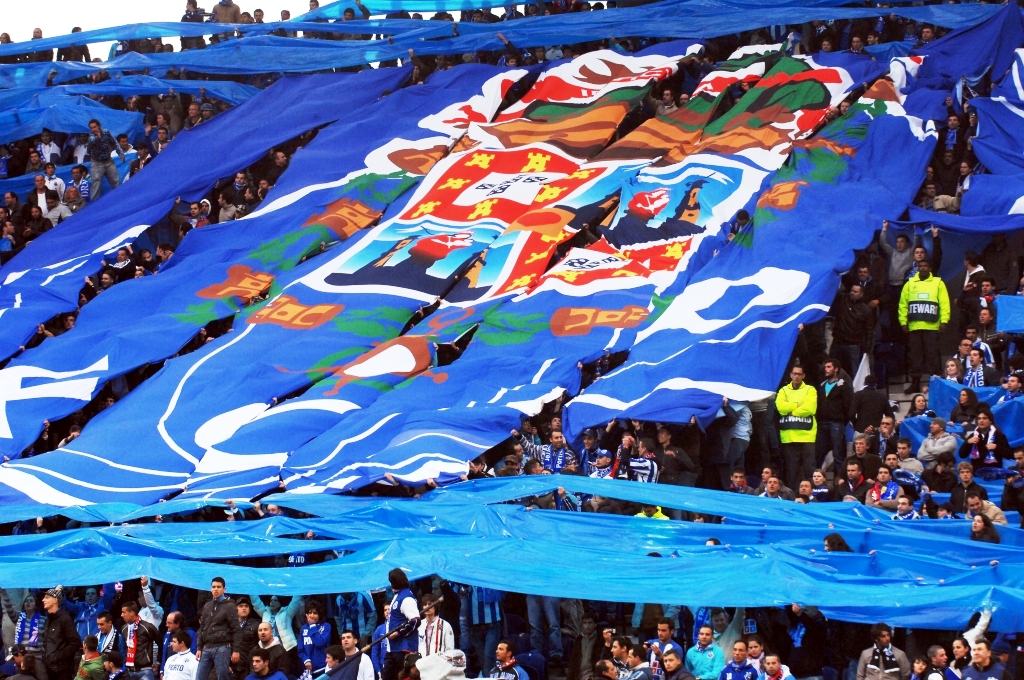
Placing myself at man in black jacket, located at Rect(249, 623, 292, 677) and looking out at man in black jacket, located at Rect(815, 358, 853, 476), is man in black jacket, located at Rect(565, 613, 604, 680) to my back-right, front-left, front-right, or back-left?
front-right

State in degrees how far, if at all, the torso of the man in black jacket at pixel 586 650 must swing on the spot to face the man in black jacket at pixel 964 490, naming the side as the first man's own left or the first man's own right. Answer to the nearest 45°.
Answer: approximately 90° to the first man's own left

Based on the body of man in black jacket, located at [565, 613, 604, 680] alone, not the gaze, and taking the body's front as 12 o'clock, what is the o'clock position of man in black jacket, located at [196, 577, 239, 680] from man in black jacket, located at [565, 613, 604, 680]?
man in black jacket, located at [196, 577, 239, 680] is roughly at 3 o'clock from man in black jacket, located at [565, 613, 604, 680].

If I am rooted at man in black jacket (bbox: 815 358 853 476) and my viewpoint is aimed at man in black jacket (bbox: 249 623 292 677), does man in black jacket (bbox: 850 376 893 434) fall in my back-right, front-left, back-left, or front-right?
back-left

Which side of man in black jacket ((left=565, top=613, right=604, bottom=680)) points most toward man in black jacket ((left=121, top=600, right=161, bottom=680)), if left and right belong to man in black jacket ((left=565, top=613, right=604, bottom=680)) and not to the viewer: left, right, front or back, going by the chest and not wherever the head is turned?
right

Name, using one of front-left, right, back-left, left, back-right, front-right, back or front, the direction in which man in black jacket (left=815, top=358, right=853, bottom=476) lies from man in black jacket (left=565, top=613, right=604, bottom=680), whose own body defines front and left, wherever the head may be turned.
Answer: back-left

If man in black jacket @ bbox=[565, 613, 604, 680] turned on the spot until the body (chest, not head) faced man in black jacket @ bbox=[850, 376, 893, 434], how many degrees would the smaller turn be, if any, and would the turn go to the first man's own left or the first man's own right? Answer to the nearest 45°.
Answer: approximately 135° to the first man's own left

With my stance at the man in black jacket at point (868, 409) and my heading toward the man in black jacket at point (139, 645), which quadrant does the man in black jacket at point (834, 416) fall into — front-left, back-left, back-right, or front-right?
front-right

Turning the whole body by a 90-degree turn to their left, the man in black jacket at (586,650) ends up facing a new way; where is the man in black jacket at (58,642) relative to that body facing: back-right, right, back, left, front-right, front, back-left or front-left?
back

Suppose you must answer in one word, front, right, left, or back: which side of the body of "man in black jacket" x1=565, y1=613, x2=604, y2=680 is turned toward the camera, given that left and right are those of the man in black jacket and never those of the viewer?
front

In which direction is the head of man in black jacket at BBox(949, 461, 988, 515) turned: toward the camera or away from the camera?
toward the camera

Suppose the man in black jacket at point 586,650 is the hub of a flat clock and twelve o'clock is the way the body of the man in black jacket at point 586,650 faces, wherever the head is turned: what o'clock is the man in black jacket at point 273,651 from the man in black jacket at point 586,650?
the man in black jacket at point 273,651 is roughly at 3 o'clock from the man in black jacket at point 586,650.

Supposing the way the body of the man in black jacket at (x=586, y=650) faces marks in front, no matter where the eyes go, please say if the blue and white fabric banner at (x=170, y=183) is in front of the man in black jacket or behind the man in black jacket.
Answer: behind

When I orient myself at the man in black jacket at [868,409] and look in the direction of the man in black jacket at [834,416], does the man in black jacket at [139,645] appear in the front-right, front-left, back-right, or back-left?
front-left
